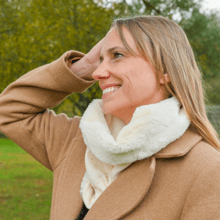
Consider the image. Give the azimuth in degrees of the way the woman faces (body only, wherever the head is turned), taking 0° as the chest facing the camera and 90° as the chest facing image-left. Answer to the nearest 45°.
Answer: approximately 45°
